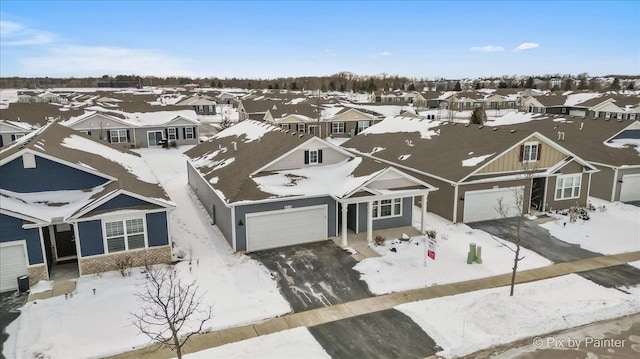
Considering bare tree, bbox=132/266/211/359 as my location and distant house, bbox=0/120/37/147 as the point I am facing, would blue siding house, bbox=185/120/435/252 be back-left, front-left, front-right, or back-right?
front-right

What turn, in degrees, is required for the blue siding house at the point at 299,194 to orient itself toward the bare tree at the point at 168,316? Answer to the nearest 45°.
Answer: approximately 45° to its right

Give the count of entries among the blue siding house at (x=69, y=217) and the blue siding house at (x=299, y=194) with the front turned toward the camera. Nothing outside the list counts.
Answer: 2

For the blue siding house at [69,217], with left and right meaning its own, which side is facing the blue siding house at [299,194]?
left

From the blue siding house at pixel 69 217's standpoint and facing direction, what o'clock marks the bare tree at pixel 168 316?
The bare tree is roughly at 11 o'clock from the blue siding house.

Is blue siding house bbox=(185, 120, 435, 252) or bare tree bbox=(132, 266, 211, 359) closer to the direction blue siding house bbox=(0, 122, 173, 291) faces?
the bare tree

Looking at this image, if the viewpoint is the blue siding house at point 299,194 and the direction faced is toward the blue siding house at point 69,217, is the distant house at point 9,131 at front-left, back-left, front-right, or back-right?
front-right

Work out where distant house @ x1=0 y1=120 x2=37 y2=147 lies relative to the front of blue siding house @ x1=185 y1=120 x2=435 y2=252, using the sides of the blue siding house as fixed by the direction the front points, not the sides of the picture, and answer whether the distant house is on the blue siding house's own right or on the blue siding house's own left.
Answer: on the blue siding house's own right

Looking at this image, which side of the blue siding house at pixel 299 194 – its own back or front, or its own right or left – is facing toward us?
front

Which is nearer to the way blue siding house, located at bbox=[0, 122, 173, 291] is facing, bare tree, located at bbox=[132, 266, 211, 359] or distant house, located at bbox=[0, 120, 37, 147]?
the bare tree

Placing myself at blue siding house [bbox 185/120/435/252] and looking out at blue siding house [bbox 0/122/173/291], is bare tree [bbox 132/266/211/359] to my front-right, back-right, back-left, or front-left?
front-left

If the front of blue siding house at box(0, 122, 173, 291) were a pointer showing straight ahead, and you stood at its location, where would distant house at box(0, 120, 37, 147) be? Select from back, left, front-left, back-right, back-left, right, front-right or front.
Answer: back

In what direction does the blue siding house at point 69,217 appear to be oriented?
toward the camera
